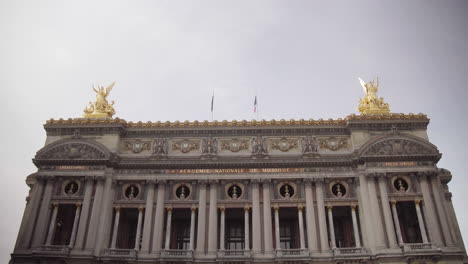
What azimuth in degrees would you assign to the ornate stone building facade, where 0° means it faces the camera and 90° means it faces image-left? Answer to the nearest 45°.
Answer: approximately 0°
